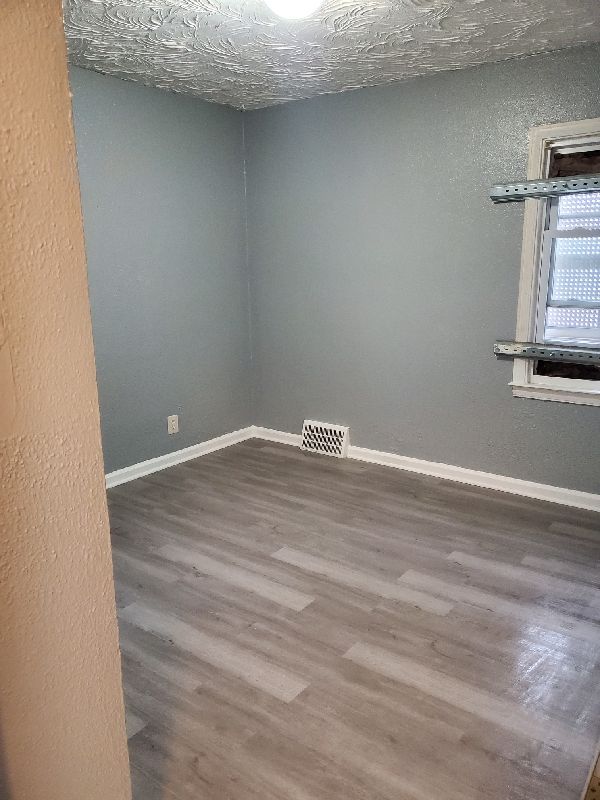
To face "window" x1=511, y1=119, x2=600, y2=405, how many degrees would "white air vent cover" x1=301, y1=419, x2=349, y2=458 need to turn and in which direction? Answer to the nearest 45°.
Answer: approximately 90° to its left

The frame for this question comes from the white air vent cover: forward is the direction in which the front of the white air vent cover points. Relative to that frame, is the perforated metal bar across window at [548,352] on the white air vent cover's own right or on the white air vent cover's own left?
on the white air vent cover's own left

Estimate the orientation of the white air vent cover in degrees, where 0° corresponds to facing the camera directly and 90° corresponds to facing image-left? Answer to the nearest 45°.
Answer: approximately 45°
